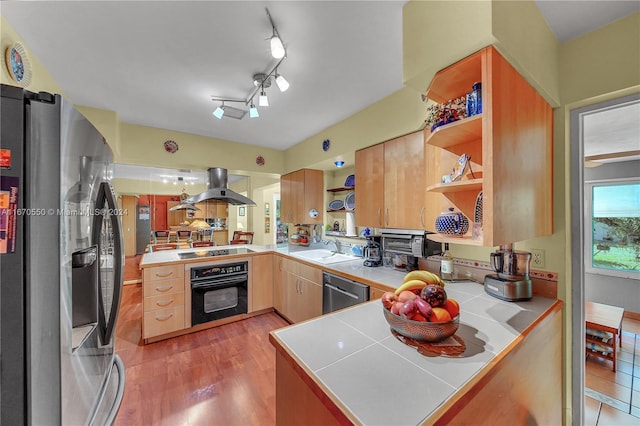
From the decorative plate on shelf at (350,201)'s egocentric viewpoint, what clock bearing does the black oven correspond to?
The black oven is roughly at 1 o'clock from the decorative plate on shelf.

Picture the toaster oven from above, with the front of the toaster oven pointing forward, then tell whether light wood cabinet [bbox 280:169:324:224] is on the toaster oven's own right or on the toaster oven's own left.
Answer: on the toaster oven's own right

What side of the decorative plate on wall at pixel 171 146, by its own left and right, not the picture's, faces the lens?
front

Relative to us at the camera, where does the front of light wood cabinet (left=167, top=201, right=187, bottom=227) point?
facing the viewer

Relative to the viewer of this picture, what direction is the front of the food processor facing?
facing the viewer and to the left of the viewer

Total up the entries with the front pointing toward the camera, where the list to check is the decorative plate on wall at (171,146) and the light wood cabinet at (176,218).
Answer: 2

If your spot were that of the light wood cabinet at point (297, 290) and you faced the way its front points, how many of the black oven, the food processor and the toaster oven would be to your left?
2
